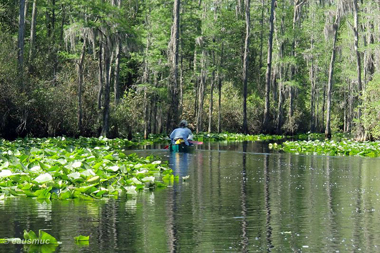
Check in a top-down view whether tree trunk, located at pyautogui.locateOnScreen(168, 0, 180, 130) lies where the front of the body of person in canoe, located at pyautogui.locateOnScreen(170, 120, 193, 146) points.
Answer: yes

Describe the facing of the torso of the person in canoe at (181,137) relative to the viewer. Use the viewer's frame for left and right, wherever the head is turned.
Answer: facing away from the viewer
